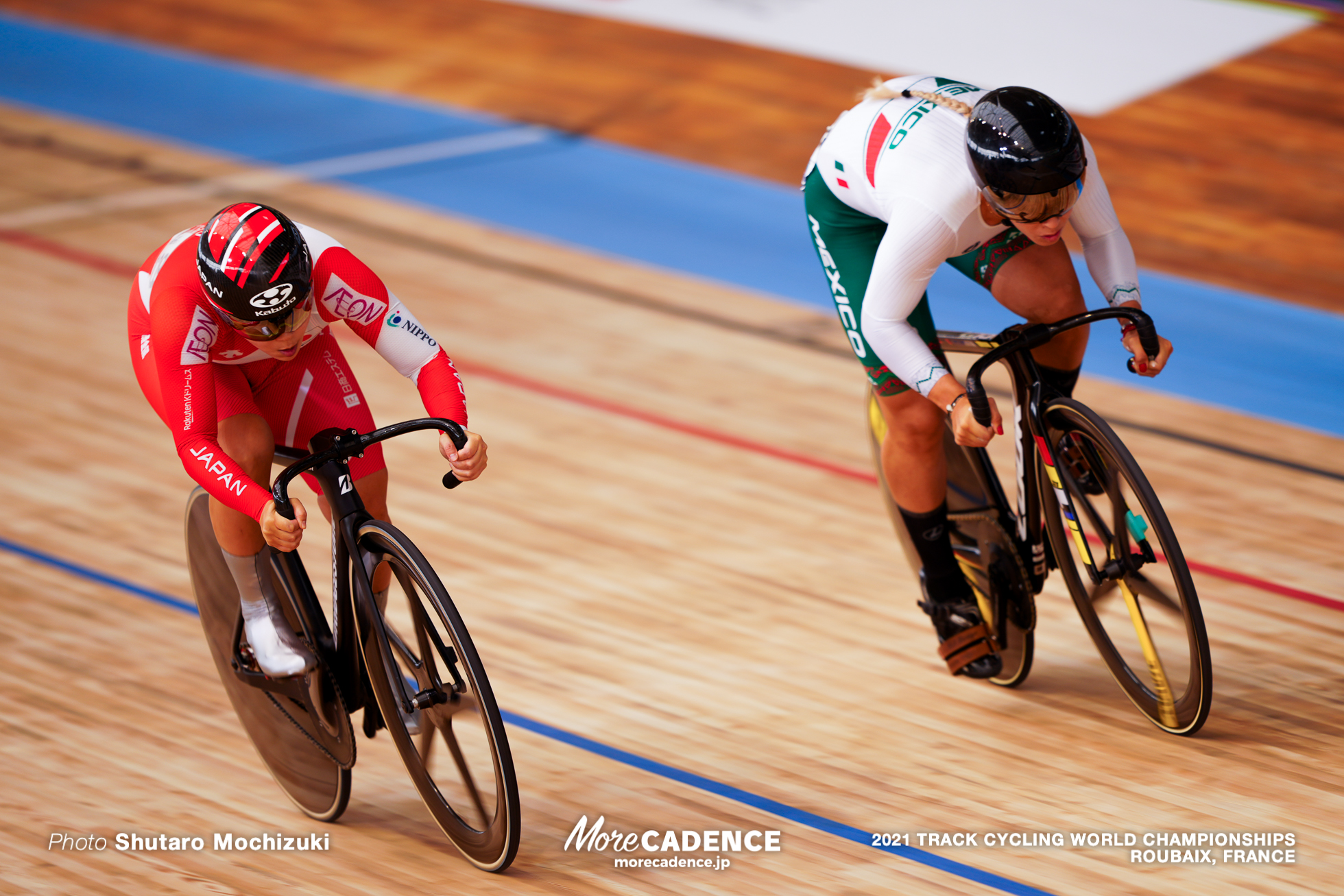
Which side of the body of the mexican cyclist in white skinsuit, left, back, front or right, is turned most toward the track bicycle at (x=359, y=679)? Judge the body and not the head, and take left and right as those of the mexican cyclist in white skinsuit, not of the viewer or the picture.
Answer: right

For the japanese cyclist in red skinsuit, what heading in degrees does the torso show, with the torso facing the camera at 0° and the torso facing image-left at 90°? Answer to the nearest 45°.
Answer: approximately 315°

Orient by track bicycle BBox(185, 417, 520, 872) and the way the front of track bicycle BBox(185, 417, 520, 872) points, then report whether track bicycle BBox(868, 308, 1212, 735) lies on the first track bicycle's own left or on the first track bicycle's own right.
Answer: on the first track bicycle's own left

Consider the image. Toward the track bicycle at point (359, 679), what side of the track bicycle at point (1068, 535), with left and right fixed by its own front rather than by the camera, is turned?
right

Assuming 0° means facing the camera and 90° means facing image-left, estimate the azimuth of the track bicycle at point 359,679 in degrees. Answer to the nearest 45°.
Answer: approximately 315°

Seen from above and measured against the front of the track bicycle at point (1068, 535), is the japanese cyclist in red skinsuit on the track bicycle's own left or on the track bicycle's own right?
on the track bicycle's own right

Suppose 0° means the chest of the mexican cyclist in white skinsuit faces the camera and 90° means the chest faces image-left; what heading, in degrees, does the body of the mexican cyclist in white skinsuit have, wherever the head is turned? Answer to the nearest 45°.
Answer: approximately 315°

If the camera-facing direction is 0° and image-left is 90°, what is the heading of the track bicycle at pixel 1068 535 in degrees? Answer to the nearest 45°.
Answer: approximately 315°
